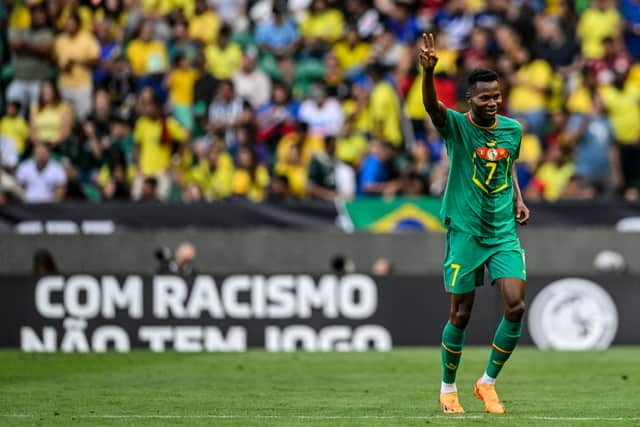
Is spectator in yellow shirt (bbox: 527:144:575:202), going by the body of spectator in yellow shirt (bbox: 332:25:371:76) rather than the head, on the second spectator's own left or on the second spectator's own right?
on the second spectator's own left

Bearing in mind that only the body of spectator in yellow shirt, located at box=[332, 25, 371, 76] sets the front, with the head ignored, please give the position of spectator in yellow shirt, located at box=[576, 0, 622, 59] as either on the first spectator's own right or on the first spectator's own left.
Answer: on the first spectator's own left

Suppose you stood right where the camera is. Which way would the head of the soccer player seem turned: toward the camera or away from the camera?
toward the camera

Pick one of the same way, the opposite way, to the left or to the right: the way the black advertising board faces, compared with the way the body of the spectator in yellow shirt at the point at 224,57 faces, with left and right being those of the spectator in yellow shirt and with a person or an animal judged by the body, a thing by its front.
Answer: the same way

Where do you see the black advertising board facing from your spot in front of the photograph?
facing the viewer

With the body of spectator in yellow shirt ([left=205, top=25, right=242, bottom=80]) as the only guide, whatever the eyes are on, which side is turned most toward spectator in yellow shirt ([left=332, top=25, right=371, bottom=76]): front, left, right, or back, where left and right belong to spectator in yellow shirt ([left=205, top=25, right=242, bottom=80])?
left

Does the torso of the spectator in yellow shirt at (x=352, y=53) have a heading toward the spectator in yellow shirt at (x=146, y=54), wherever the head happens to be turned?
no

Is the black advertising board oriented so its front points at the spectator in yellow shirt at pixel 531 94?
no

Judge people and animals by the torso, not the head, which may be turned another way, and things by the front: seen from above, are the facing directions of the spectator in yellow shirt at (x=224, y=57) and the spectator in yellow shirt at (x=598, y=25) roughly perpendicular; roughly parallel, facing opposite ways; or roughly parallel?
roughly parallel

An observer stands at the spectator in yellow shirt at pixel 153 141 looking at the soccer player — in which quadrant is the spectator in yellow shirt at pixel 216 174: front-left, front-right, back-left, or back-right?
front-left

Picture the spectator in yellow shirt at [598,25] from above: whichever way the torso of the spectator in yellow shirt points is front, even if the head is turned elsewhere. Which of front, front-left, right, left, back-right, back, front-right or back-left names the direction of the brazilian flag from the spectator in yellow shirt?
front-right

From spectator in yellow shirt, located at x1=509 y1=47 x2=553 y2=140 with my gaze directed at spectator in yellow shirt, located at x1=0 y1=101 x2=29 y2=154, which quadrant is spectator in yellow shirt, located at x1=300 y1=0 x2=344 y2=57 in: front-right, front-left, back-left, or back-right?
front-right

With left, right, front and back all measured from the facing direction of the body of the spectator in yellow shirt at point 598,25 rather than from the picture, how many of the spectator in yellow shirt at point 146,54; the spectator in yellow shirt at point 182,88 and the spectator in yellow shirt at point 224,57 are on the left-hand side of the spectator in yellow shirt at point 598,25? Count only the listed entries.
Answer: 0

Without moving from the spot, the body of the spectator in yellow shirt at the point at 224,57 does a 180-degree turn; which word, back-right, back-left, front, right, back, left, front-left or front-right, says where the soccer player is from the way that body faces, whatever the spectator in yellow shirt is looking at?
back

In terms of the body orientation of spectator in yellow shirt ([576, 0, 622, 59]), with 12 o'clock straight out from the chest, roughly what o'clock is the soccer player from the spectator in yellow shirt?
The soccer player is roughly at 12 o'clock from the spectator in yellow shirt.

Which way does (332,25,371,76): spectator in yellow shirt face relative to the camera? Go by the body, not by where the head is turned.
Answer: toward the camera

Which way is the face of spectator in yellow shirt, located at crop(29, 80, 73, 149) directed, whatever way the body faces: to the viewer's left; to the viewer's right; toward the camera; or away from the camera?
toward the camera
